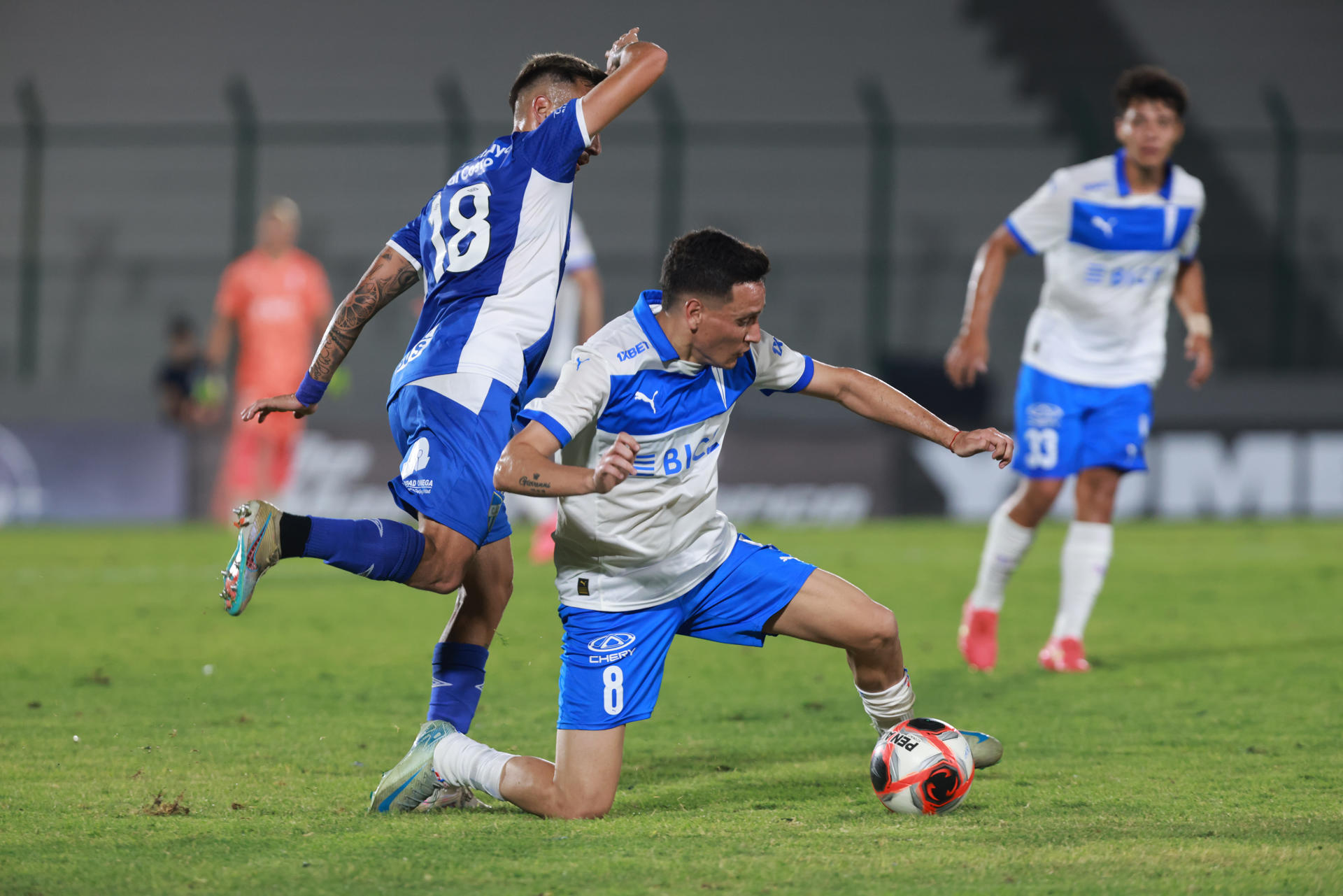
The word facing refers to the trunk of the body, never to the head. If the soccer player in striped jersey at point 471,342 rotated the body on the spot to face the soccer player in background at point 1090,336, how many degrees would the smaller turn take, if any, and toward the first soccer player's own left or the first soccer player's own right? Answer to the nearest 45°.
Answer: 0° — they already face them

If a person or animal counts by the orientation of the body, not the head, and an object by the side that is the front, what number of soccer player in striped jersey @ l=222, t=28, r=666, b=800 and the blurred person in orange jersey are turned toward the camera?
1

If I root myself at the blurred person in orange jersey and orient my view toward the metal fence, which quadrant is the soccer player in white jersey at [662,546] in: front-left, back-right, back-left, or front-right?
back-right

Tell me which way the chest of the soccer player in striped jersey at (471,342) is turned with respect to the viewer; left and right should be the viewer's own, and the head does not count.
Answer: facing away from the viewer and to the right of the viewer

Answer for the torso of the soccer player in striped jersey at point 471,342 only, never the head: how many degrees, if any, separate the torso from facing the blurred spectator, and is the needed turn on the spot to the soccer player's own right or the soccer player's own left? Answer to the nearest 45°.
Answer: approximately 45° to the soccer player's own left

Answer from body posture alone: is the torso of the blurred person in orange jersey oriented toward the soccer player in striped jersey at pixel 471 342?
yes

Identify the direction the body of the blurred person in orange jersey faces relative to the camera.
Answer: toward the camera

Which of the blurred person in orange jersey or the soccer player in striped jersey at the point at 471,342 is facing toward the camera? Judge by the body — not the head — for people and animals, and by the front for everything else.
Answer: the blurred person in orange jersey

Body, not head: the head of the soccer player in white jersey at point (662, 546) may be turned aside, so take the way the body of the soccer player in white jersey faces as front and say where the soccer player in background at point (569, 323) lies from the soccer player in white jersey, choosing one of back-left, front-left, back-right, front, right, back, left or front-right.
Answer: back-left

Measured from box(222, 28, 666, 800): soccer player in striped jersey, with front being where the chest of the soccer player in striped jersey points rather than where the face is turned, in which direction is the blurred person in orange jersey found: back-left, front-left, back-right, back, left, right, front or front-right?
front-left

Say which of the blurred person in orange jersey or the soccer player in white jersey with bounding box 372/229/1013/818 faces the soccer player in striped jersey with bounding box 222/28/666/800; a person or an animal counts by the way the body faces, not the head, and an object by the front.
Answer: the blurred person in orange jersey

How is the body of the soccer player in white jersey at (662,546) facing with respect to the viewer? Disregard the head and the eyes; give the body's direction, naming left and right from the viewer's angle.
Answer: facing the viewer and to the right of the viewer

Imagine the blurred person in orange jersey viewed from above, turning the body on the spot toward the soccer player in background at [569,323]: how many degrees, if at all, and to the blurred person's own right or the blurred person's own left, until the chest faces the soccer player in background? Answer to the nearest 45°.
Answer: approximately 45° to the blurred person's own left

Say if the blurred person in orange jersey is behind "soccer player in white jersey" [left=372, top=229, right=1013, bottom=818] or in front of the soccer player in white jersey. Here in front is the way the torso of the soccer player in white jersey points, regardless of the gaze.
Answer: behind

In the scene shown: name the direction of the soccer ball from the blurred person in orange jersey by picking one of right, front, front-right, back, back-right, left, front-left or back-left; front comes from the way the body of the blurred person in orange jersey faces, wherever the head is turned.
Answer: front

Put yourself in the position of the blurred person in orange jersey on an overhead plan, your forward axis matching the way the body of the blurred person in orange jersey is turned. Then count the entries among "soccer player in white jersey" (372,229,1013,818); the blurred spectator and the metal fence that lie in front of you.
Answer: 1

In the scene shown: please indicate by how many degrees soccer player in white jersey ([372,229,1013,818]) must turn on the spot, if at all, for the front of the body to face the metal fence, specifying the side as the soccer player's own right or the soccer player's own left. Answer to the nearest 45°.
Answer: approximately 135° to the soccer player's own left
